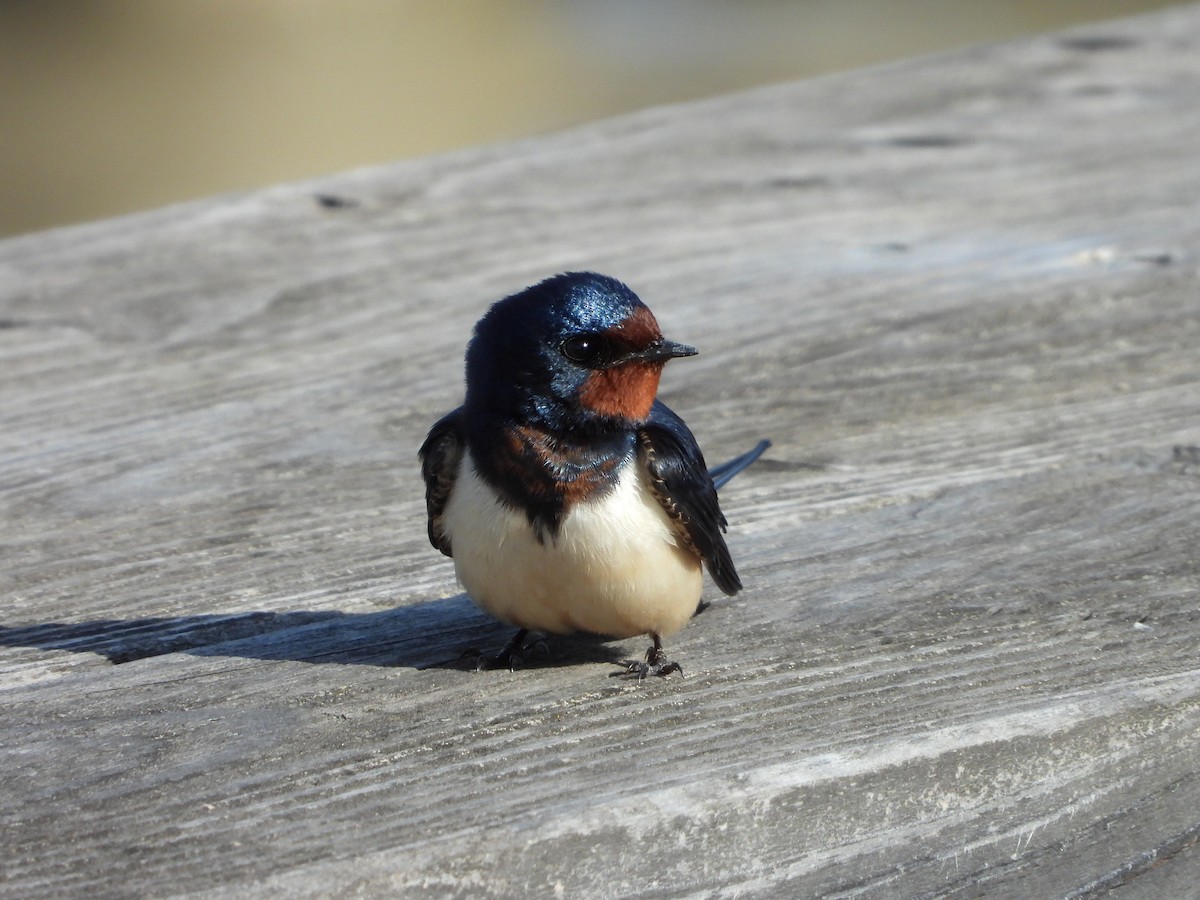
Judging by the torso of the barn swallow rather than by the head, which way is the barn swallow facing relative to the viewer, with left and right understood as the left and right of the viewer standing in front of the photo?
facing the viewer
